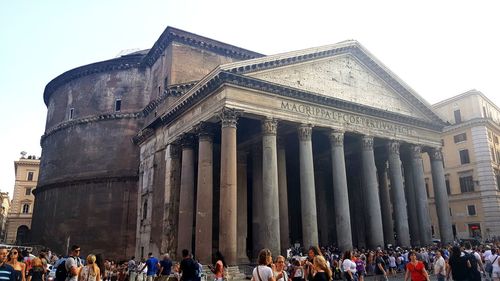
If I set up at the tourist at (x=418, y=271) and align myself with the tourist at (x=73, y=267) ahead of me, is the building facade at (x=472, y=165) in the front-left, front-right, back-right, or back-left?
back-right

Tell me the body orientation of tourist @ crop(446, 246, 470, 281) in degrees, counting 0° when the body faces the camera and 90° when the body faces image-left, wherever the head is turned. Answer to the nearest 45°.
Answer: approximately 180°

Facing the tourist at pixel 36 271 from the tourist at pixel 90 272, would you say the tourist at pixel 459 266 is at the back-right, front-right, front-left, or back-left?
back-right

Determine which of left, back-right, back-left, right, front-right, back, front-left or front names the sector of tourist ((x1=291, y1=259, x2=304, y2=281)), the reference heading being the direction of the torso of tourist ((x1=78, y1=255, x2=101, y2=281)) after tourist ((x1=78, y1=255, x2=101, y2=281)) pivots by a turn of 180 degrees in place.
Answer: left

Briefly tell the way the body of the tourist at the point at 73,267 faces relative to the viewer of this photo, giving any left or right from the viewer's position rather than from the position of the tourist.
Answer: facing the viewer and to the right of the viewer

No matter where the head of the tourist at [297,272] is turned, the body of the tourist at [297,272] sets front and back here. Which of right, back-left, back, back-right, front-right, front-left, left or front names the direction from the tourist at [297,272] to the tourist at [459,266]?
right

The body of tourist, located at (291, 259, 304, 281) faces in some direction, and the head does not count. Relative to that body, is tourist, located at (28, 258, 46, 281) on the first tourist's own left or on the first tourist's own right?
on the first tourist's own left

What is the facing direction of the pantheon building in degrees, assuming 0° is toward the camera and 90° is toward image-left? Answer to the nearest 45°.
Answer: approximately 315°

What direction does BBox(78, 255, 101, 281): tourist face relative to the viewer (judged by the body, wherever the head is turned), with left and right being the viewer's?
facing away from the viewer

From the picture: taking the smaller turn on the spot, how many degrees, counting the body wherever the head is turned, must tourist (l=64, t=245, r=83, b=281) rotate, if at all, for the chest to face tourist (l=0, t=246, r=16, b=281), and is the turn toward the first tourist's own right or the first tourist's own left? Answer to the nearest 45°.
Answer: approximately 90° to the first tourist's own right

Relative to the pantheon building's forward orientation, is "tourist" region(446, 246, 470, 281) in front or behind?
in front

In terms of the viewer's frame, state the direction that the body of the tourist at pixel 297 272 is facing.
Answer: away from the camera

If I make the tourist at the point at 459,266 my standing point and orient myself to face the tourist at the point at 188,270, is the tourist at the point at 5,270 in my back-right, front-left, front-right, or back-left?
front-left
